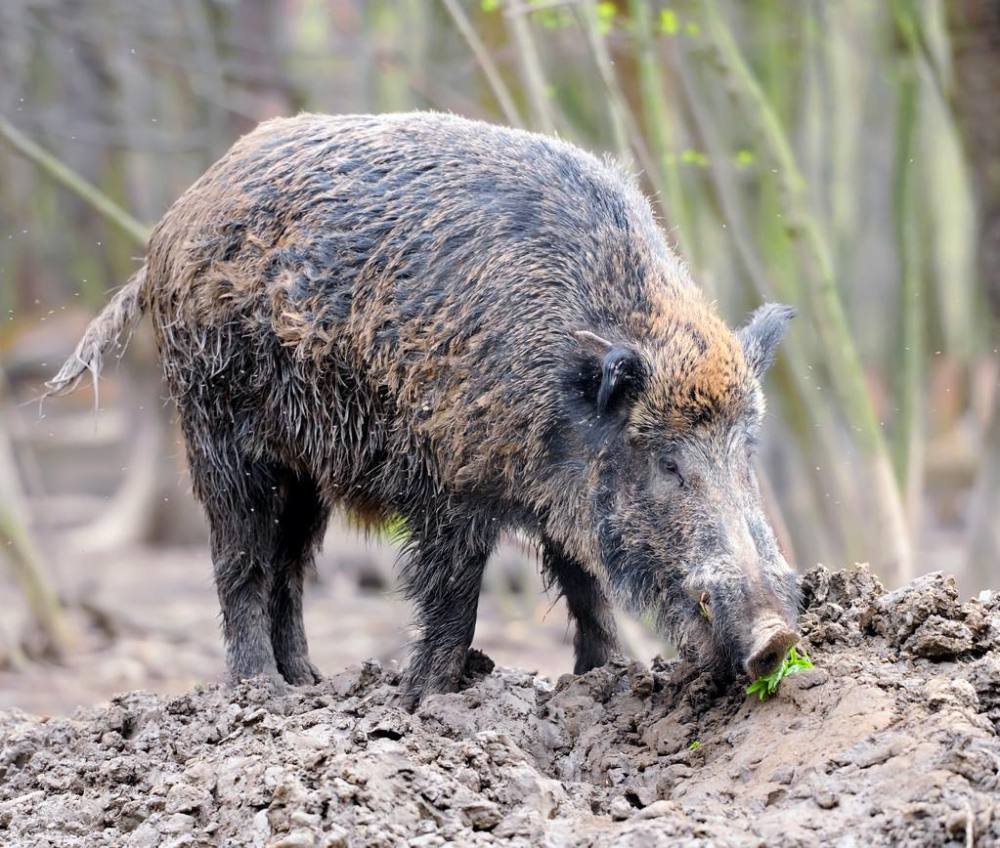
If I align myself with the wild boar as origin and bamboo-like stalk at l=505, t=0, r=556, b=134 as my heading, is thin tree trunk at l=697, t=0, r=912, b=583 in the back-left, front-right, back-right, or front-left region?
front-right

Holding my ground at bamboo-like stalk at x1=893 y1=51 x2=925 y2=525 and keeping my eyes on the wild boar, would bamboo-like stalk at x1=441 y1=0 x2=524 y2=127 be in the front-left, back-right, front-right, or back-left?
front-right

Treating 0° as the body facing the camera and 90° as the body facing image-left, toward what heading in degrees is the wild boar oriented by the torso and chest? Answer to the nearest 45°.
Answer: approximately 315°

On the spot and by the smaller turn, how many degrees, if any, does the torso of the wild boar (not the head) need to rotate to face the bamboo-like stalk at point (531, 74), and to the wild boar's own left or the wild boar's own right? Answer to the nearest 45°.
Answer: approximately 135° to the wild boar's own left

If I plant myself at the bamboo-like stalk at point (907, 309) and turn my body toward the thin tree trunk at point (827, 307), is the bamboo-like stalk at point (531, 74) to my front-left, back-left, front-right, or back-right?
front-right

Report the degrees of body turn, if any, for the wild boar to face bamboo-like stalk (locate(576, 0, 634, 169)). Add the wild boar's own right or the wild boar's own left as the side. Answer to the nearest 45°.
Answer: approximately 135° to the wild boar's own left

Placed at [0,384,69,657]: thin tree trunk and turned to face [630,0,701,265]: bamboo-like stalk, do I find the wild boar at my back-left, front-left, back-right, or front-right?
front-right

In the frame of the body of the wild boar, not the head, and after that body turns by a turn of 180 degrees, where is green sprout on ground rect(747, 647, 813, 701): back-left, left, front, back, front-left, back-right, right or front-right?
back

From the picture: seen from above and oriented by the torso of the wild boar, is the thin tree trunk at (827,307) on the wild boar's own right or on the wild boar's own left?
on the wild boar's own left

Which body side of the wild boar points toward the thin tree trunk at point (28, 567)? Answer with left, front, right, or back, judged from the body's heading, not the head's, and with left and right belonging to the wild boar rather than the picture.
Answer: back

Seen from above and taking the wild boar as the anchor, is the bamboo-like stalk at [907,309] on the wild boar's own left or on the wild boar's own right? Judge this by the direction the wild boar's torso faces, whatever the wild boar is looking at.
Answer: on the wild boar's own left
